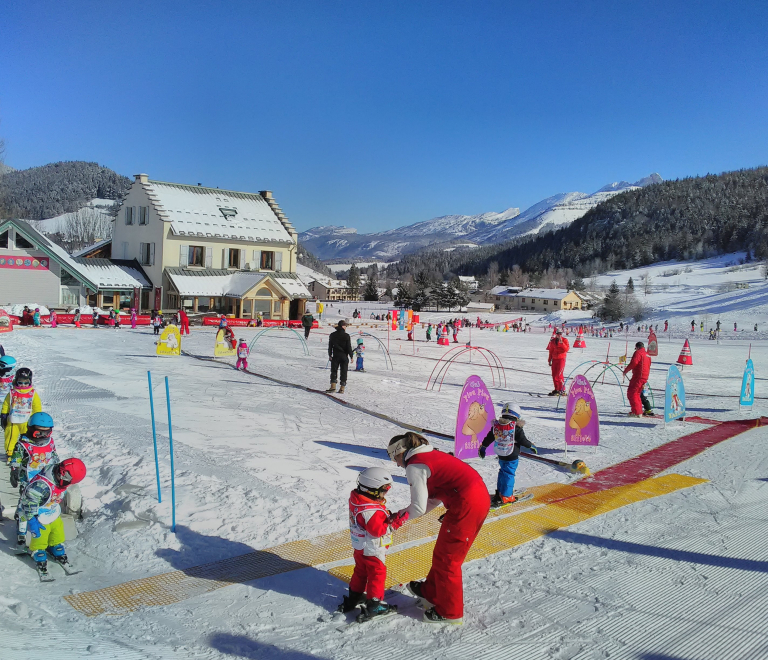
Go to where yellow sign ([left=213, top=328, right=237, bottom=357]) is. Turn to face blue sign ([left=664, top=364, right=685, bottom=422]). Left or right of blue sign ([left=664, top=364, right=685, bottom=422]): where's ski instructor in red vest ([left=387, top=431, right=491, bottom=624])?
right

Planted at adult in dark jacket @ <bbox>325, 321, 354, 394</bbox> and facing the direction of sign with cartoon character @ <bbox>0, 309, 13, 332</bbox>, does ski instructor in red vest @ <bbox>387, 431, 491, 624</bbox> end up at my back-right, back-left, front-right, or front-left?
back-left

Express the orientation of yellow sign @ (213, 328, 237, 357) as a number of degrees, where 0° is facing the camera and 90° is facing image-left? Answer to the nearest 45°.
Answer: approximately 0°

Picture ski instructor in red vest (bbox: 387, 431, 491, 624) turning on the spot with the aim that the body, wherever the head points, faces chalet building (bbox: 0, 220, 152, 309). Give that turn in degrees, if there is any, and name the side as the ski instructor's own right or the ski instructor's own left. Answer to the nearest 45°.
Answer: approximately 45° to the ski instructor's own right

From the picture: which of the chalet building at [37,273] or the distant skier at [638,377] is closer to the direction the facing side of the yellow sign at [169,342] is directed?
the distant skier

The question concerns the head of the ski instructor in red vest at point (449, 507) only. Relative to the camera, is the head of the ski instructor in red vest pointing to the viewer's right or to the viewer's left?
to the viewer's left

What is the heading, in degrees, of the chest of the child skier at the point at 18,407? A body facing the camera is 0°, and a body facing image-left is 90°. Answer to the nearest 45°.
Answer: approximately 0°

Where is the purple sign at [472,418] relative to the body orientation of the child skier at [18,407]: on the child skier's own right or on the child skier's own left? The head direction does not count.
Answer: on the child skier's own left

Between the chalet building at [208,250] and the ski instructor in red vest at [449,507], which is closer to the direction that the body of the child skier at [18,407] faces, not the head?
the ski instructor in red vest

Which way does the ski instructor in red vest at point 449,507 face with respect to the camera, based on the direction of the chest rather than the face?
to the viewer's left
